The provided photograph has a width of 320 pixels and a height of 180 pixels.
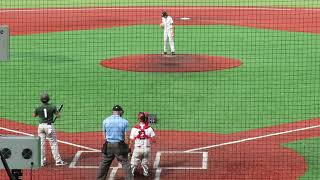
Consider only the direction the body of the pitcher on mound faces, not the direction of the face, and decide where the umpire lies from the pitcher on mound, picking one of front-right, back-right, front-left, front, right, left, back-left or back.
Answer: front-left

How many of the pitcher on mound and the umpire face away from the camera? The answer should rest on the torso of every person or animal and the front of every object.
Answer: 1

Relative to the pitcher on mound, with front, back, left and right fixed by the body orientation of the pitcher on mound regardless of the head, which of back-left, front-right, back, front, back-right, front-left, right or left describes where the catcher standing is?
front-left

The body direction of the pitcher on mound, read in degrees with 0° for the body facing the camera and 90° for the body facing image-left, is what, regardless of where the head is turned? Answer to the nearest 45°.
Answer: approximately 45°

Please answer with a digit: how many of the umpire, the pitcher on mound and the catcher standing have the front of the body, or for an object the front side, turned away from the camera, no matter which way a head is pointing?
2

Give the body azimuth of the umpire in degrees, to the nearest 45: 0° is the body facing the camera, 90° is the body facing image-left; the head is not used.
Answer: approximately 180°

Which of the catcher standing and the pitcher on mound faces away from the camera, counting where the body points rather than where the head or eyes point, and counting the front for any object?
the catcher standing

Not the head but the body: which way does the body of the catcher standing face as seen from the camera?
away from the camera

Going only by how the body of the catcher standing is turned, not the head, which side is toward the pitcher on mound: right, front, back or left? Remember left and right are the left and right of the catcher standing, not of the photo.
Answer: front

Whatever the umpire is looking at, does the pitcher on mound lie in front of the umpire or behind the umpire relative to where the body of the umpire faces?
in front

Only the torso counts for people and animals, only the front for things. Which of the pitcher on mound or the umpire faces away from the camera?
the umpire
